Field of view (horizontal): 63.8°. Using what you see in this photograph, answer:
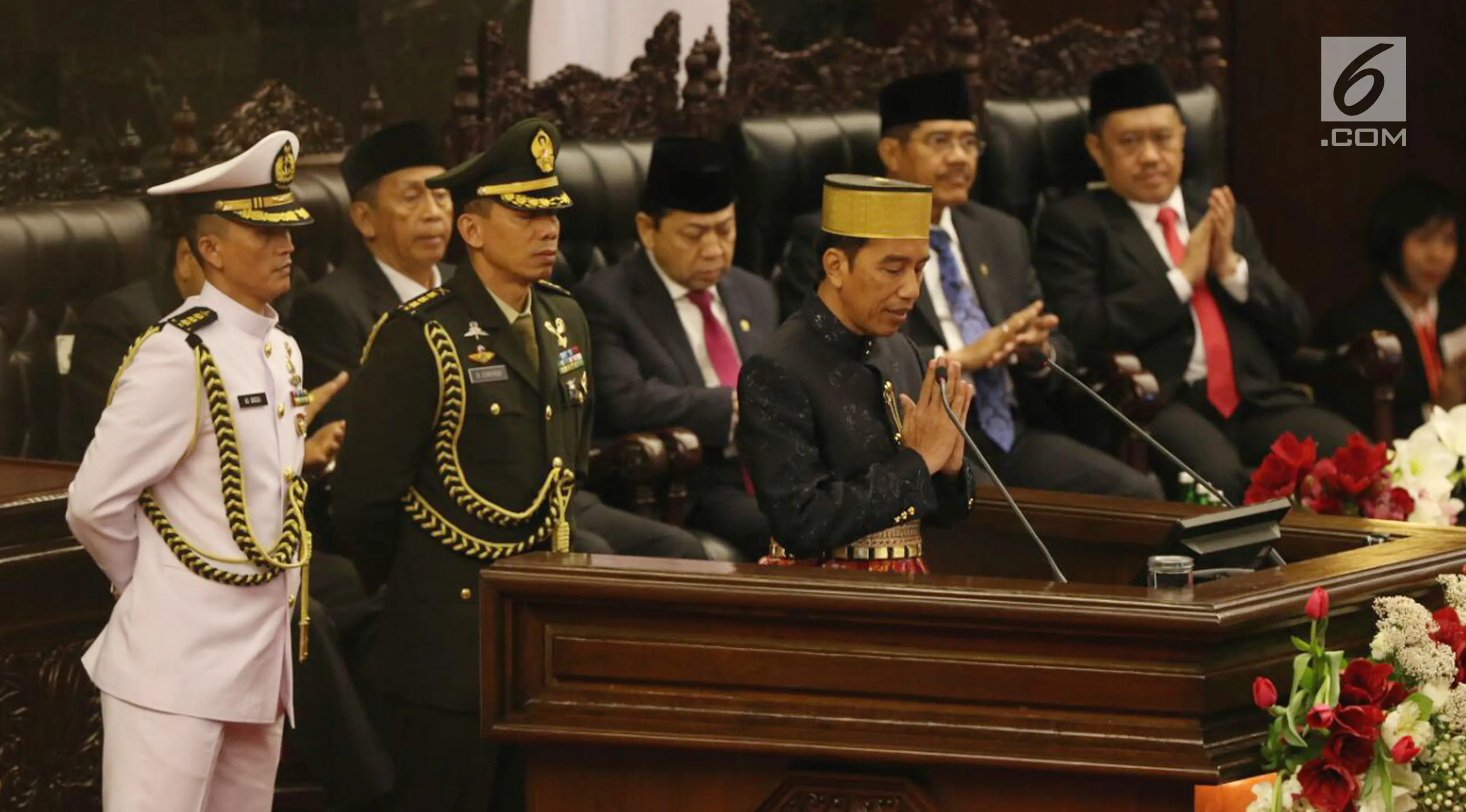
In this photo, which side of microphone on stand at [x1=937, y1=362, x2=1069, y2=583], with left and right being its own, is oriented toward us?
left

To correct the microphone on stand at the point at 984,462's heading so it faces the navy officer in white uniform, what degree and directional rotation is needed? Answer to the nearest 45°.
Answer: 0° — it already faces them

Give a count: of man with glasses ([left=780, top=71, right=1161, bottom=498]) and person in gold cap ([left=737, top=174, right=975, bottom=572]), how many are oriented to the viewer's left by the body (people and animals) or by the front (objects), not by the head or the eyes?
0

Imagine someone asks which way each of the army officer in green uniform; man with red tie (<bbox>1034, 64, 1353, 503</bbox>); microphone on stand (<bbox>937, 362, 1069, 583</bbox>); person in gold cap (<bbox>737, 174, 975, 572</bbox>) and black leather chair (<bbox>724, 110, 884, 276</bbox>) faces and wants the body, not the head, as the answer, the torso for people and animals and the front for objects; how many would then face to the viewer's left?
1

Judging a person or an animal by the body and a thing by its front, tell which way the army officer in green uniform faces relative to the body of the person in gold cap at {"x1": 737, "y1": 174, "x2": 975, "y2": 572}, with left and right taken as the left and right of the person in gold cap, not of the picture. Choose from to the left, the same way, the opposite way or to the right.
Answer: the same way

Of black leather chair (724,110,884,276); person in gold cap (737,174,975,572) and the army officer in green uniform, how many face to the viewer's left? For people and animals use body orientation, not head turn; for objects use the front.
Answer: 0

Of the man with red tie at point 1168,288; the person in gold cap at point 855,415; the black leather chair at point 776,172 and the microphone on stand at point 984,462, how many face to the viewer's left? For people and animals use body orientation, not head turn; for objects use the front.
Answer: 1

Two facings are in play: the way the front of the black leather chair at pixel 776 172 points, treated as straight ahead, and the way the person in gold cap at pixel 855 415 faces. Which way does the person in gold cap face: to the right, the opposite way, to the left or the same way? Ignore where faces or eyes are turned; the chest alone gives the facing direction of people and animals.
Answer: the same way

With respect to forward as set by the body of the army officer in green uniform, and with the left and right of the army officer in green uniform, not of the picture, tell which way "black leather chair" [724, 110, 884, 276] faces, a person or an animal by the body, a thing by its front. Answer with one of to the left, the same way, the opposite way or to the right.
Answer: the same way

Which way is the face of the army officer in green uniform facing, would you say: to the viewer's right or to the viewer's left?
to the viewer's right

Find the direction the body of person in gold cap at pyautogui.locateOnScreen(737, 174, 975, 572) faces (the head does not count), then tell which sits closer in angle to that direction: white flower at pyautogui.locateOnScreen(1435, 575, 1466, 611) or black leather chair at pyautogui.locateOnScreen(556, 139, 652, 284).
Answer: the white flower

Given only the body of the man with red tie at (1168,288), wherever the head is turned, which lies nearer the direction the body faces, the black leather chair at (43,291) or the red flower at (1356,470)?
the red flower

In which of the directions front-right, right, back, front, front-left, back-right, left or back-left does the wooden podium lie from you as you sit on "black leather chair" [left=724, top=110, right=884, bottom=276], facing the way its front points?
front-right

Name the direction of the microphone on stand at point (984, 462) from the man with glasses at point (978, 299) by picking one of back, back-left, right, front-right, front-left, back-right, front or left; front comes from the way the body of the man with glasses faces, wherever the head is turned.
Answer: front-right
